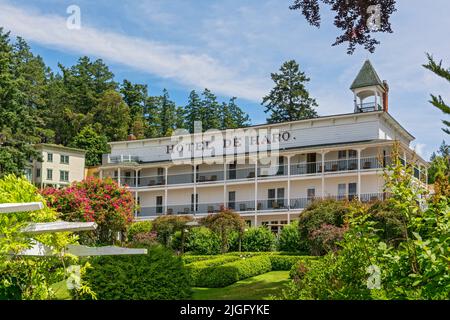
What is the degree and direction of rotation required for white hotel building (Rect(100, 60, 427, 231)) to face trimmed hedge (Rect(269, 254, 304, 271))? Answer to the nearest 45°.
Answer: approximately 45° to its left

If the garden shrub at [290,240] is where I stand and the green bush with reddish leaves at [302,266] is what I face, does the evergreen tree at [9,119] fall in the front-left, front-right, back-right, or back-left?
back-right

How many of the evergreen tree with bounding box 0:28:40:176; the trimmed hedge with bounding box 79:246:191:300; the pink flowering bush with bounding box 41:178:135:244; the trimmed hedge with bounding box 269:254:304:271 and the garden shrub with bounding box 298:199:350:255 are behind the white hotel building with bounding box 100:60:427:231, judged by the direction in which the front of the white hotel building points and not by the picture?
0

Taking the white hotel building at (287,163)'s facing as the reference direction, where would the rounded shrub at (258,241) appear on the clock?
The rounded shrub is roughly at 11 o'clock from the white hotel building.

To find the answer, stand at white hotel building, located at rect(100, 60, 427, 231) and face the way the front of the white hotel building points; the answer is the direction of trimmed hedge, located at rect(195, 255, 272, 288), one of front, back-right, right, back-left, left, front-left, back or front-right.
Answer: front-left

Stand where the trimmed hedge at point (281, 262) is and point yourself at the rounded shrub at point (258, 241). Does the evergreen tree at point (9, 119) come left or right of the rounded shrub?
left

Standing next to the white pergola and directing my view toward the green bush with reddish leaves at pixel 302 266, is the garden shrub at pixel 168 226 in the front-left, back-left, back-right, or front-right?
front-left

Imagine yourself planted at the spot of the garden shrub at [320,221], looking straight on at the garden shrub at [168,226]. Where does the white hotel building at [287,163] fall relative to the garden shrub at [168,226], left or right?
right

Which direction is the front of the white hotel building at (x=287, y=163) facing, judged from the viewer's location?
facing the viewer and to the left of the viewer

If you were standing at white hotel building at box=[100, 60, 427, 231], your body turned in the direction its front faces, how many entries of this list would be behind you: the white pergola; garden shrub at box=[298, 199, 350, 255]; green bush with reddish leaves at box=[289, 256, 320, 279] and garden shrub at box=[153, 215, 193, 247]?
0

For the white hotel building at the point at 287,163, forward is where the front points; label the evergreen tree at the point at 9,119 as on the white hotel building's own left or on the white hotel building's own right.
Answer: on the white hotel building's own right

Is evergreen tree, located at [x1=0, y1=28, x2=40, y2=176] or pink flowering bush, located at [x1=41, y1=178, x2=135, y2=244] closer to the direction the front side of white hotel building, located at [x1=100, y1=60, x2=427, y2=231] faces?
the pink flowering bush

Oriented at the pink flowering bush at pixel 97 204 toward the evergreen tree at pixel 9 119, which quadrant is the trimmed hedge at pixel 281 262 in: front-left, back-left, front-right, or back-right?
back-right

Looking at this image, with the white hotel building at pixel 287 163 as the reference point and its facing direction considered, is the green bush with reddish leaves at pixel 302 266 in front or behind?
in front

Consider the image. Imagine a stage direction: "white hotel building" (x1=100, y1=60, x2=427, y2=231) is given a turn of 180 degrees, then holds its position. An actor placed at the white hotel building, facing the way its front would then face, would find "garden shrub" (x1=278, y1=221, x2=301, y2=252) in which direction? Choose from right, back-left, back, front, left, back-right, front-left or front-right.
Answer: back-right
